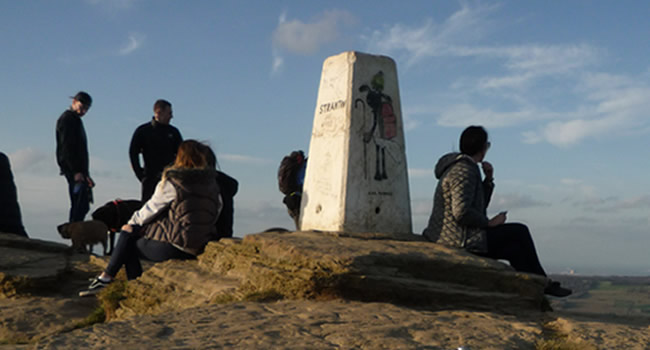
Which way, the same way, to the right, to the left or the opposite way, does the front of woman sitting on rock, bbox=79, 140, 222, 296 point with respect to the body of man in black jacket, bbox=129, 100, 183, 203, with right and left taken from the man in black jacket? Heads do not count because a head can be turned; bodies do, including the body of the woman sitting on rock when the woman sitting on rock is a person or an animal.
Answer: the opposite way

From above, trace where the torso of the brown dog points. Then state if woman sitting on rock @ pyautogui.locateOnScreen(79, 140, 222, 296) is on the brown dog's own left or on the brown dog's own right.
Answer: on the brown dog's own left

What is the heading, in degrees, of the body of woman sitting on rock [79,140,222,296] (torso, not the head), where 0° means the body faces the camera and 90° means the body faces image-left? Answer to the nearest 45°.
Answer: approximately 135°

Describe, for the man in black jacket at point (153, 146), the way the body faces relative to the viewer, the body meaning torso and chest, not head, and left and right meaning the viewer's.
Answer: facing the viewer and to the right of the viewer

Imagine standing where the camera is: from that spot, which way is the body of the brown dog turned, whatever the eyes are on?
to the viewer's left

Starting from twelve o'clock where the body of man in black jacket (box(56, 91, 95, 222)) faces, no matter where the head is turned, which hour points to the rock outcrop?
The rock outcrop is roughly at 2 o'clock from the man in black jacket.

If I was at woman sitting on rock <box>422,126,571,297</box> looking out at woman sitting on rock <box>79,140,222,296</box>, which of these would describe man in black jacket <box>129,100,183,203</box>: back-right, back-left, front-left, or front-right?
front-right

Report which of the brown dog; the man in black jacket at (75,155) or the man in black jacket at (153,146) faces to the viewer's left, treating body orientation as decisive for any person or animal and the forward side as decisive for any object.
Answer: the brown dog

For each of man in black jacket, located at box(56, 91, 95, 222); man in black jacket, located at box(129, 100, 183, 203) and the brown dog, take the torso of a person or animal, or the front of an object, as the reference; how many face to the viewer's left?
1

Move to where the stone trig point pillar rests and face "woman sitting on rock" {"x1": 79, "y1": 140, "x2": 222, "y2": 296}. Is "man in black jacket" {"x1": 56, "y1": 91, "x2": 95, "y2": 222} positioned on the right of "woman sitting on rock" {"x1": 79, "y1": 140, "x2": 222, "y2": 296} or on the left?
right

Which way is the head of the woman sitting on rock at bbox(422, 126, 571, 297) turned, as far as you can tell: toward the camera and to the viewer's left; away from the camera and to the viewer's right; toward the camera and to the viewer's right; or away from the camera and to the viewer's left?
away from the camera and to the viewer's right

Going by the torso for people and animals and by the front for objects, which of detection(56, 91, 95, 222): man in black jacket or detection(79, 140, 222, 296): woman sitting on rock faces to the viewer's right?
the man in black jacket

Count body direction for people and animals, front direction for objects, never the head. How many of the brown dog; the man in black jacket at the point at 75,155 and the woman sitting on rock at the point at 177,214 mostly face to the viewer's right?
1

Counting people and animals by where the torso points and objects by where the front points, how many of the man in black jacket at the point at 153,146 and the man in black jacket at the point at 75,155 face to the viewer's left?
0

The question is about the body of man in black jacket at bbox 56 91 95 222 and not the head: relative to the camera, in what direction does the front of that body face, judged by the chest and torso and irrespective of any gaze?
to the viewer's right
